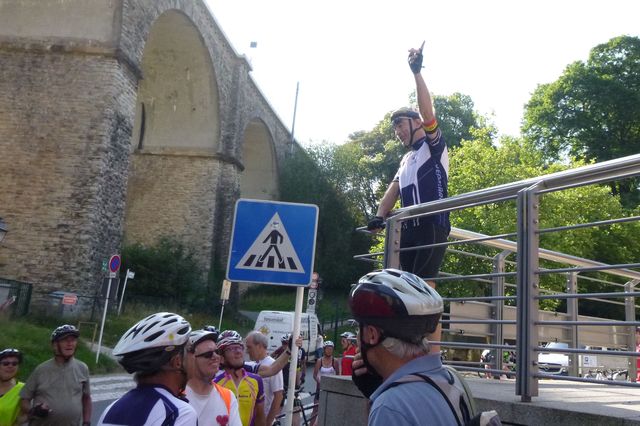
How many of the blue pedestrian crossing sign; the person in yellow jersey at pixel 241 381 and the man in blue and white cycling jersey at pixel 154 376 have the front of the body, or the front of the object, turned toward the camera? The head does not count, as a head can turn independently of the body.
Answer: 2

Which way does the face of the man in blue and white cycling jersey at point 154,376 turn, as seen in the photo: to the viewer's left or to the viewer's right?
to the viewer's right

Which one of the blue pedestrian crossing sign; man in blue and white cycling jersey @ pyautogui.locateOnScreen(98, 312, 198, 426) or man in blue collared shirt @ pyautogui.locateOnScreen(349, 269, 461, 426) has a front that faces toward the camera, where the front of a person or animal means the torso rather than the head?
the blue pedestrian crossing sign

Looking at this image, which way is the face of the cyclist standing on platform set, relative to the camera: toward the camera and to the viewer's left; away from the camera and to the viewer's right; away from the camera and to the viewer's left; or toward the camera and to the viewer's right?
toward the camera and to the viewer's left

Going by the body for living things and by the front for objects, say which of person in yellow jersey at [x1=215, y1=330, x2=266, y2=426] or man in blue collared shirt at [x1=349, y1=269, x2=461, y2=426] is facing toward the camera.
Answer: the person in yellow jersey

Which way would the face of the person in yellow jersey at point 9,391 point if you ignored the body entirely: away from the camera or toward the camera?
toward the camera

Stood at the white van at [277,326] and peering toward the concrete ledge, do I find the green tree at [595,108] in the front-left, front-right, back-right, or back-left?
back-left

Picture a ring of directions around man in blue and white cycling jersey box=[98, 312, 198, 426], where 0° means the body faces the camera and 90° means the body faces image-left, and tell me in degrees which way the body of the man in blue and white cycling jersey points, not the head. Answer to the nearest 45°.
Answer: approximately 225°

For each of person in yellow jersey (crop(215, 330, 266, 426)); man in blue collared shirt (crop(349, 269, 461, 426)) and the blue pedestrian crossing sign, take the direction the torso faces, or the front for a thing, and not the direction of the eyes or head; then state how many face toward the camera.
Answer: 2

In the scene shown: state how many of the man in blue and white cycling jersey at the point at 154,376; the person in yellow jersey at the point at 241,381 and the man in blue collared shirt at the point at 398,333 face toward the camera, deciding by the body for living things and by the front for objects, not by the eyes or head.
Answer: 1

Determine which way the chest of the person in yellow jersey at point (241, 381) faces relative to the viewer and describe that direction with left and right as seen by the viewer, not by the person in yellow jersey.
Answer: facing the viewer

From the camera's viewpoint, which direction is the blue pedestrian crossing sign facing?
toward the camera

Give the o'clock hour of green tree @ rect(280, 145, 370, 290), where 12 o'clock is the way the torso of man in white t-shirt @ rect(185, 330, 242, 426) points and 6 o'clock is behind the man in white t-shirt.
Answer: The green tree is roughly at 8 o'clock from the man in white t-shirt.

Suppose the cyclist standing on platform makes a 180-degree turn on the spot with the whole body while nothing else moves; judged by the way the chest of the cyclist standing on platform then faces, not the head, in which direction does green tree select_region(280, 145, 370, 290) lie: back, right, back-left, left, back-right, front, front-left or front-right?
front-left

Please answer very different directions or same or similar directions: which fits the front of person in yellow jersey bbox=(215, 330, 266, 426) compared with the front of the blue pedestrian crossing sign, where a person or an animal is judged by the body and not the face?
same or similar directions

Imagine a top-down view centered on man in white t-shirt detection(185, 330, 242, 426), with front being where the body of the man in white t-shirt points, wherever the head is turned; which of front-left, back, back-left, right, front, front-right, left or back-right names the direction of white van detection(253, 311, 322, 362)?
back-left
